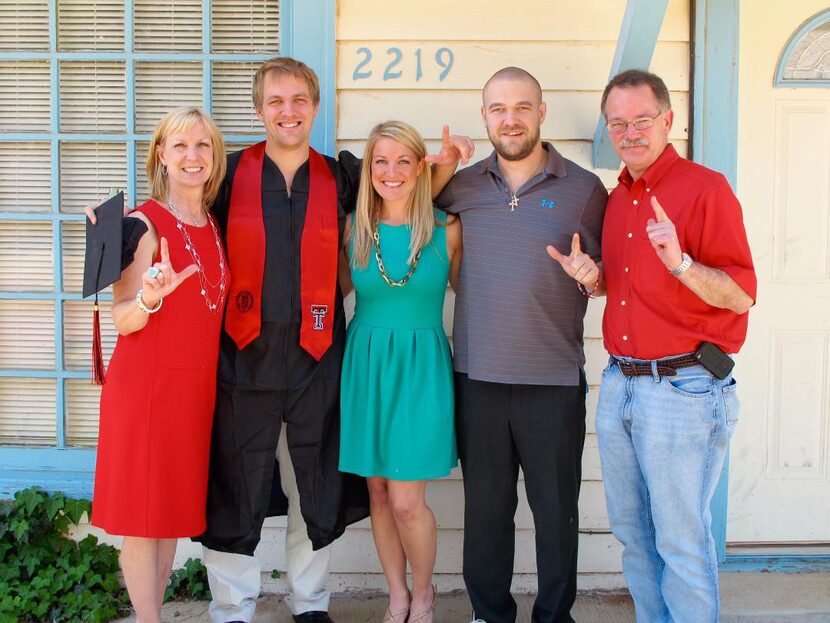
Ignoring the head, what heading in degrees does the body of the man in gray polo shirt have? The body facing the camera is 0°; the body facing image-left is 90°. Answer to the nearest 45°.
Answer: approximately 0°

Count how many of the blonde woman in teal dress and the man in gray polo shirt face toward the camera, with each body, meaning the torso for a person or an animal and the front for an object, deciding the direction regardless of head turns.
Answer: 2

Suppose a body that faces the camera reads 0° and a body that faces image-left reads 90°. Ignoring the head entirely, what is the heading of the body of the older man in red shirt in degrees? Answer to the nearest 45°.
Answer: approximately 45°

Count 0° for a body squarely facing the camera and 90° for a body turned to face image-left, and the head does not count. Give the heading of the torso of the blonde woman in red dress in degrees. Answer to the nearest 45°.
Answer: approximately 315°

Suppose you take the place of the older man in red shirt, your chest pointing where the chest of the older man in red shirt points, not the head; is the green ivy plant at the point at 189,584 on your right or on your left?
on your right

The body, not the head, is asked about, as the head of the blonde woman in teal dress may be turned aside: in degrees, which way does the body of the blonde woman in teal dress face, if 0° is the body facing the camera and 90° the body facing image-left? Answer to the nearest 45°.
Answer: approximately 0°

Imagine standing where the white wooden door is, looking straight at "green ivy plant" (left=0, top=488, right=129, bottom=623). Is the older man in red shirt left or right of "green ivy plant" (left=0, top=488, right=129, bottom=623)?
left
